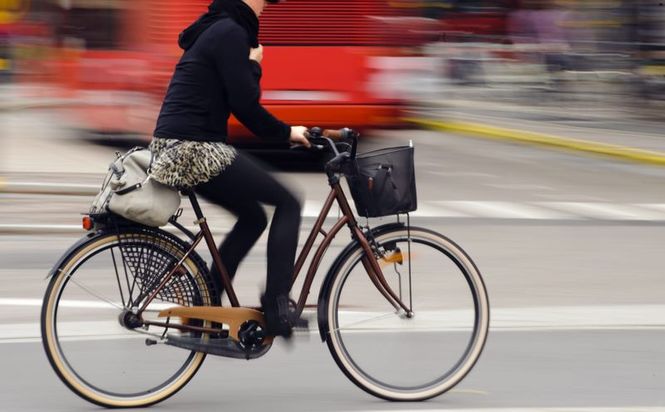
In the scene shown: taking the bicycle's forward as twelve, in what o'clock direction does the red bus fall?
The red bus is roughly at 9 o'clock from the bicycle.

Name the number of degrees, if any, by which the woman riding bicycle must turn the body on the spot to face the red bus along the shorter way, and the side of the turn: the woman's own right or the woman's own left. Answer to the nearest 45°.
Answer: approximately 90° to the woman's own left

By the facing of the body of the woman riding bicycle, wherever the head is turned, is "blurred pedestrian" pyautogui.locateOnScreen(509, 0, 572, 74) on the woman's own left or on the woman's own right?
on the woman's own left

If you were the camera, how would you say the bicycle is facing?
facing to the right of the viewer

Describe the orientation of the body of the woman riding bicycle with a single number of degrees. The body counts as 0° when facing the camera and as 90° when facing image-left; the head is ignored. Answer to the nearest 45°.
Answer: approximately 270°

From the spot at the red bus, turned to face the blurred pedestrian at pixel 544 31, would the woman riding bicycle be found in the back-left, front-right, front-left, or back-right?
back-right
